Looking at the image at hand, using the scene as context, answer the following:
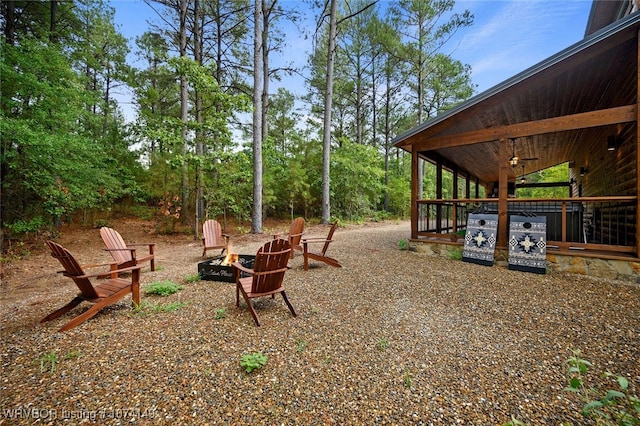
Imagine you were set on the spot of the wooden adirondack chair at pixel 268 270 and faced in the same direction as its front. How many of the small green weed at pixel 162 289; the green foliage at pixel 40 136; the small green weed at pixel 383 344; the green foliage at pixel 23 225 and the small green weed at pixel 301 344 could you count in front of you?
3

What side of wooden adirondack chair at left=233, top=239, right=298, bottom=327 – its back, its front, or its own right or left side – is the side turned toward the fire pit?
front

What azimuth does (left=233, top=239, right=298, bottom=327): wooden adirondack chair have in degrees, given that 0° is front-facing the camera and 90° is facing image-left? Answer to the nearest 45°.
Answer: approximately 135°

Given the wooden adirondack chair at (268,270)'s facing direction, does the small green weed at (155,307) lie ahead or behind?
ahead

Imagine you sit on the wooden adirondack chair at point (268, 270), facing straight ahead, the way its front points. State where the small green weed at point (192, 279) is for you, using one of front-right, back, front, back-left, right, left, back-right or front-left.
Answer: front

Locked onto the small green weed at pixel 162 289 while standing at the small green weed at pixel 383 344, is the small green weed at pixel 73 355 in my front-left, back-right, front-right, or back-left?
front-left

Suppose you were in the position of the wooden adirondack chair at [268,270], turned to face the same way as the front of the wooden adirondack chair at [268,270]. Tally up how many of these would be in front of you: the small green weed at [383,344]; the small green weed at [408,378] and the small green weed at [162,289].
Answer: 1

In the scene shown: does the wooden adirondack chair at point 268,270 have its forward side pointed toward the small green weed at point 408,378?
no

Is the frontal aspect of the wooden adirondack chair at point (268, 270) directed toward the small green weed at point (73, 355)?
no

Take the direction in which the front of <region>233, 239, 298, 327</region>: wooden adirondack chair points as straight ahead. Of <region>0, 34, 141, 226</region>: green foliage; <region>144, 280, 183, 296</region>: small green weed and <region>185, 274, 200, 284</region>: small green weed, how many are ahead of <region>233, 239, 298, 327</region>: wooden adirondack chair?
3

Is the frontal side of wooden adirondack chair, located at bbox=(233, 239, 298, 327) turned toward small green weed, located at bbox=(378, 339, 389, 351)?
no

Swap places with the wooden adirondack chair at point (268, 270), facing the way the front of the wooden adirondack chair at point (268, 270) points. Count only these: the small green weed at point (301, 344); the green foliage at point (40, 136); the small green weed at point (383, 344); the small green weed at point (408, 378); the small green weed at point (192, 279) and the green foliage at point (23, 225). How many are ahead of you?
3

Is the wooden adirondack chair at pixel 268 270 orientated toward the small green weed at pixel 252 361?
no

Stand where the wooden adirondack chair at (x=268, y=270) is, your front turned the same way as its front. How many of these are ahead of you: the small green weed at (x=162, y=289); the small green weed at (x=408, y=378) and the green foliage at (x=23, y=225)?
2

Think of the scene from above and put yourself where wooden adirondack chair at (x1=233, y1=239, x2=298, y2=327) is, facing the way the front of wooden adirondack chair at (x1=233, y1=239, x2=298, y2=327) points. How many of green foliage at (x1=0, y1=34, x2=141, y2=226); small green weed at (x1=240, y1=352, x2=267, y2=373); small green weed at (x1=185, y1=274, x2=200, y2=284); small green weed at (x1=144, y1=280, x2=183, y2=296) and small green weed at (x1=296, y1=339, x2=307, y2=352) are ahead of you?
3

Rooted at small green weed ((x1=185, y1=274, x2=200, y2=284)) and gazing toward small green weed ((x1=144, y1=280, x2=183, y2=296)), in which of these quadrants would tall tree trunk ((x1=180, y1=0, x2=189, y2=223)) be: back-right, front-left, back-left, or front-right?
back-right
